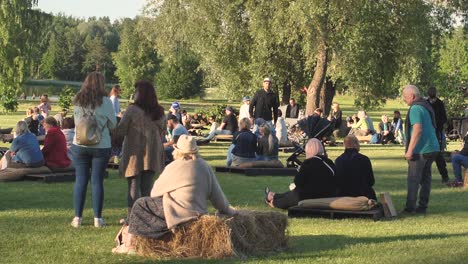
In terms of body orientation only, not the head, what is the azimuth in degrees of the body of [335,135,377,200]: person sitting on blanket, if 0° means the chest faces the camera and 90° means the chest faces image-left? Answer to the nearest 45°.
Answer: approximately 180°

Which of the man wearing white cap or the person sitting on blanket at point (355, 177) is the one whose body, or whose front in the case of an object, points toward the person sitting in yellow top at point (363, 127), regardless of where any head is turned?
the person sitting on blanket at point (355, 177)

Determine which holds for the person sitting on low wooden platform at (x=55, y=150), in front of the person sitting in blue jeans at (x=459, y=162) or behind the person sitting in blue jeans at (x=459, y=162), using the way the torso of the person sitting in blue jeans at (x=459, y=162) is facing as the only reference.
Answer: in front

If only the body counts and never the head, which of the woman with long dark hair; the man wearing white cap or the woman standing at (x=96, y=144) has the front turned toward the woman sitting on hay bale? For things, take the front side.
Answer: the man wearing white cap

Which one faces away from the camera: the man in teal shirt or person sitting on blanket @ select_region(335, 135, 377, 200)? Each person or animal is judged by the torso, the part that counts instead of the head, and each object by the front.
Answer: the person sitting on blanket

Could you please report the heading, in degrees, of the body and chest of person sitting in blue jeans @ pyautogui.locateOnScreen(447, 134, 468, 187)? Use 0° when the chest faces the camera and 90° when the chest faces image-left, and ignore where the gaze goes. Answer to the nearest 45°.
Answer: approximately 90°

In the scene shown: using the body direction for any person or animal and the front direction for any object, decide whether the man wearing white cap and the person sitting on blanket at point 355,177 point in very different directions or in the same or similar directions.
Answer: very different directions

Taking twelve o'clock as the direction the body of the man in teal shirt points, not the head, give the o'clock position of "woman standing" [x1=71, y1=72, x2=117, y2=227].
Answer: The woman standing is roughly at 11 o'clock from the man in teal shirt.

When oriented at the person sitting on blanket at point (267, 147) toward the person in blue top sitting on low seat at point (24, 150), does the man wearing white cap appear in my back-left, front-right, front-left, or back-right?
back-right

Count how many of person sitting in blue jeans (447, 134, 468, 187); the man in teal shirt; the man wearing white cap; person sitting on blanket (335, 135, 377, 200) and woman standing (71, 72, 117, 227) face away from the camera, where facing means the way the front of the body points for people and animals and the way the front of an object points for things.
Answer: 2

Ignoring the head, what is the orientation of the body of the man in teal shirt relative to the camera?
to the viewer's left

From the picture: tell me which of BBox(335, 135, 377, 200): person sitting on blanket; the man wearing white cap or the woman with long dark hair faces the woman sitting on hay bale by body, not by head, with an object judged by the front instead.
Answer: the man wearing white cap

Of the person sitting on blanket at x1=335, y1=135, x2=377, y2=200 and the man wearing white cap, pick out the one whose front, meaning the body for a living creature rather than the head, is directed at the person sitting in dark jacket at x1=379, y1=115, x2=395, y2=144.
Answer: the person sitting on blanket at x1=335, y1=135, x2=377, y2=200

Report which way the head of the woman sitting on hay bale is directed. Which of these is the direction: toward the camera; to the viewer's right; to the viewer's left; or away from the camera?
away from the camera

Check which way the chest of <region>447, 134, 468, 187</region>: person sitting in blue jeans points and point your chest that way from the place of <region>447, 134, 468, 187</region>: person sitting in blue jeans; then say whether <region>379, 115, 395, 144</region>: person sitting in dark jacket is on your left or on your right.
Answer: on your right

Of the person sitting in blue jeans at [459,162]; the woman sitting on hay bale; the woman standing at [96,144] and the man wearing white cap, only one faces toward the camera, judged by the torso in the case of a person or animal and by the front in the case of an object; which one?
the man wearing white cap

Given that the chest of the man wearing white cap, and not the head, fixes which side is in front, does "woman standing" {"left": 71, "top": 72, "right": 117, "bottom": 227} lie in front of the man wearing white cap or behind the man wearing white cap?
in front

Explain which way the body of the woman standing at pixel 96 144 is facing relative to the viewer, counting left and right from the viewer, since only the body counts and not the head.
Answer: facing away from the viewer

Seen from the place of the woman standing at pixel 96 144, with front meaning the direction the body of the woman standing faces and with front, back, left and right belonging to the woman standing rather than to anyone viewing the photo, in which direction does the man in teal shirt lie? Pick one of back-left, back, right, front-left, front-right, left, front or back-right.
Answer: right

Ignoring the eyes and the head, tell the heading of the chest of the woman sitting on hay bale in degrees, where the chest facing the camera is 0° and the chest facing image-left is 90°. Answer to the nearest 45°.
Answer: approximately 135°

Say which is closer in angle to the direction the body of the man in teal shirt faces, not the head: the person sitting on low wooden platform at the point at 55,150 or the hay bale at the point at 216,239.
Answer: the person sitting on low wooden platform
